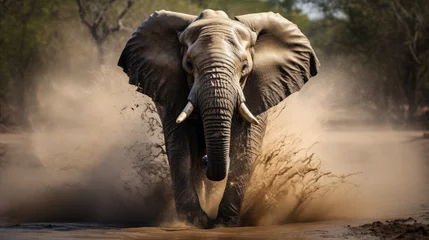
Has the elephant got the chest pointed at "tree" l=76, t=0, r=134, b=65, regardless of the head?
no

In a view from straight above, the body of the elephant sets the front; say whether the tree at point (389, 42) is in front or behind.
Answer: behind

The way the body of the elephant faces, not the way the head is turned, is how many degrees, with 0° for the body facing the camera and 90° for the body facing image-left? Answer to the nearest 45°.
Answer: approximately 0°
